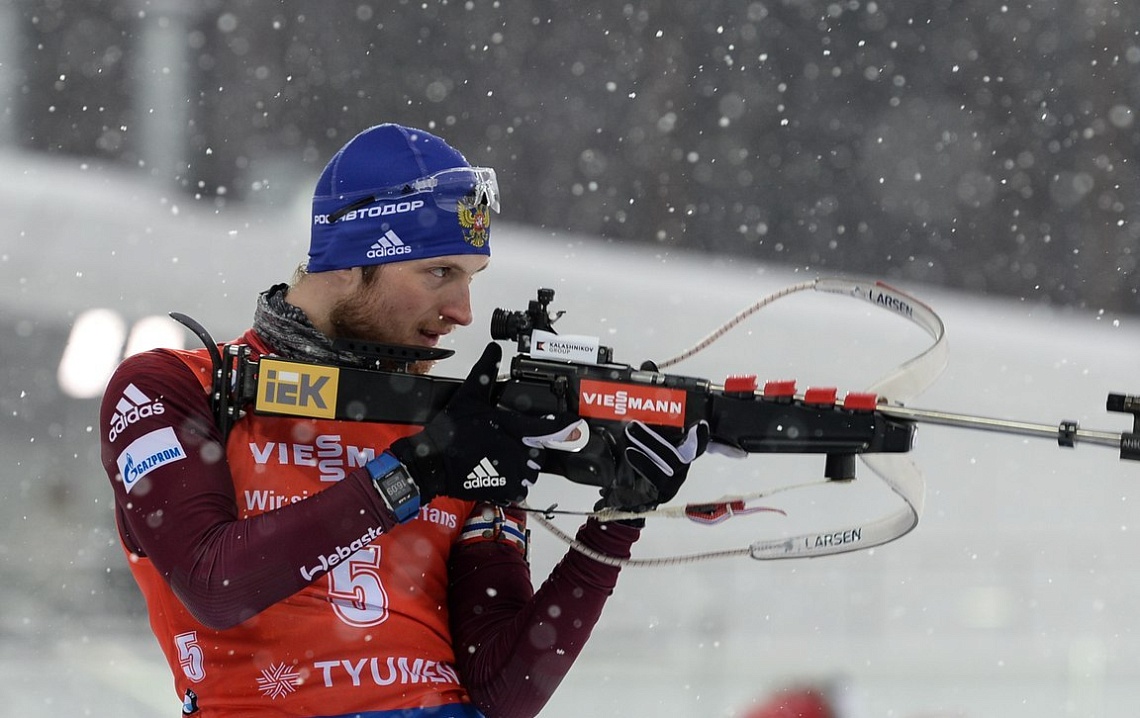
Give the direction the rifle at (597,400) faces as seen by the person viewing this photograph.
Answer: facing to the right of the viewer
